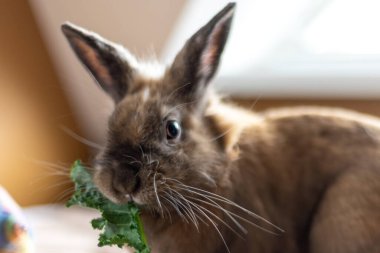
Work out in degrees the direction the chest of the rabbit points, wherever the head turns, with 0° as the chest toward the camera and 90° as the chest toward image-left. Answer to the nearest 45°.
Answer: approximately 45°
